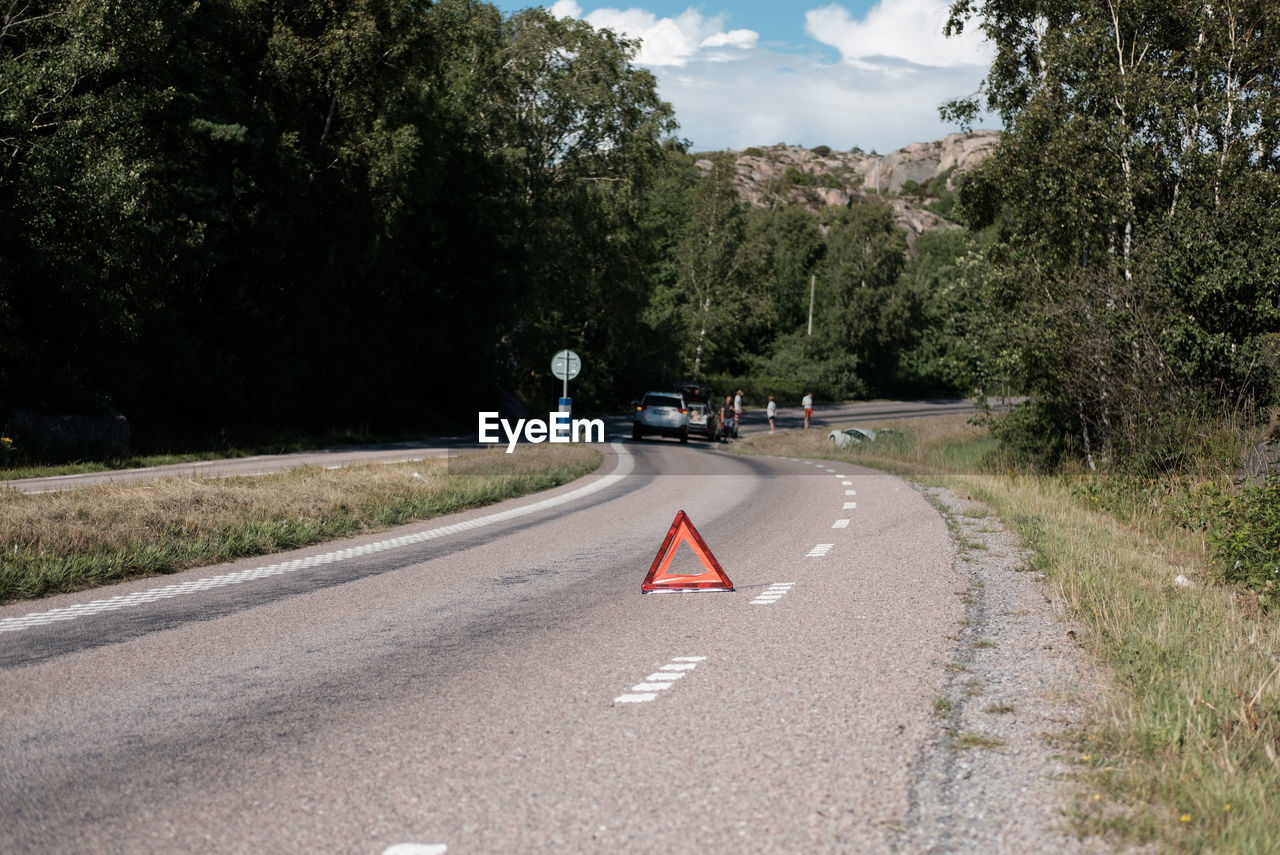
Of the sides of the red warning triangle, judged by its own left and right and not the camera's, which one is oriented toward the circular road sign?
back

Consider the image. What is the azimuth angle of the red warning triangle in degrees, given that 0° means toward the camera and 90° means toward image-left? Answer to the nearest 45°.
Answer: approximately 0°

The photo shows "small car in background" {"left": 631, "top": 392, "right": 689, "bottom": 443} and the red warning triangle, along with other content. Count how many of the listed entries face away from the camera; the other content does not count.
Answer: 1

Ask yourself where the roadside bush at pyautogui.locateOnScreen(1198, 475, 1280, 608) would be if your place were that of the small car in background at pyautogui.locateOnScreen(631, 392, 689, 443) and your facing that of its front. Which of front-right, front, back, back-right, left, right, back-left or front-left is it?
back

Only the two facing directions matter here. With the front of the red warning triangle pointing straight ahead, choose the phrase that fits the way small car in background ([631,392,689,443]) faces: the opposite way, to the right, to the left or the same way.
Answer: the opposite way

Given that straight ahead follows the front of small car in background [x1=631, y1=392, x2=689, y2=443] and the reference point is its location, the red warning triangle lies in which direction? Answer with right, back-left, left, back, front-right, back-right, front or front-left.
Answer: back

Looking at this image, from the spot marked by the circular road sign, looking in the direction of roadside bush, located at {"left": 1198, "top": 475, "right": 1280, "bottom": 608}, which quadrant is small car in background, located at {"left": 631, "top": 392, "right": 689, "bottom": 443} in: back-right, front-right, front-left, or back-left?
back-left

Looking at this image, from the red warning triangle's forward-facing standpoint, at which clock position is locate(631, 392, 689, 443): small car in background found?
The small car in background is roughly at 6 o'clock from the red warning triangle.

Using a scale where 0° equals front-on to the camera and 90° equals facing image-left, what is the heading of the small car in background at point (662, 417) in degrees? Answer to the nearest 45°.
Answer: approximately 180°
